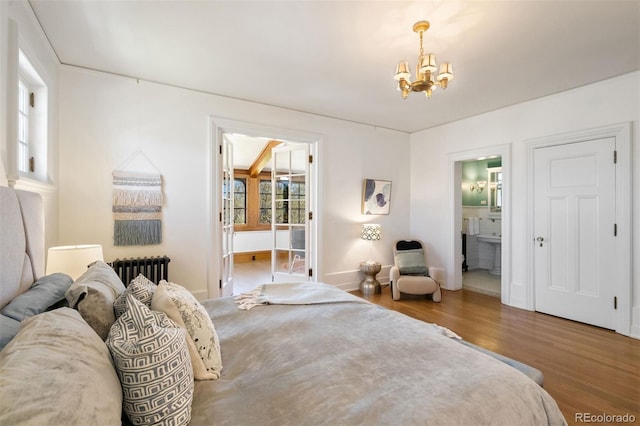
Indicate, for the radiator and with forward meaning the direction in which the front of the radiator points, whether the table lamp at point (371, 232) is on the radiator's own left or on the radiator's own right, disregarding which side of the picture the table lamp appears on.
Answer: on the radiator's own left

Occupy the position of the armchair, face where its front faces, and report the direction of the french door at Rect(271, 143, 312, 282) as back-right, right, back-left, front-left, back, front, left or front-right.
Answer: right

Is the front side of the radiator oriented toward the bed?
yes

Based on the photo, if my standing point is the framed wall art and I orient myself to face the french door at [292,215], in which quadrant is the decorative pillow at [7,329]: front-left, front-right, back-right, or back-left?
front-left

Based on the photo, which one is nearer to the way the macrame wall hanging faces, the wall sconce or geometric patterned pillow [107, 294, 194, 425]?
the geometric patterned pillow

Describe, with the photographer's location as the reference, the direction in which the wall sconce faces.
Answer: facing the viewer and to the left of the viewer

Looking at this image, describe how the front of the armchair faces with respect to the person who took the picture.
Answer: facing the viewer

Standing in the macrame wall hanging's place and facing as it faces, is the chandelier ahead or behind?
ahead

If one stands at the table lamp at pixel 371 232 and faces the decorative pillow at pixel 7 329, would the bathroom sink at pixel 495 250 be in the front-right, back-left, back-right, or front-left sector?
back-left

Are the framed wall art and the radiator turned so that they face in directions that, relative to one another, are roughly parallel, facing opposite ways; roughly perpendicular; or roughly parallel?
roughly parallel

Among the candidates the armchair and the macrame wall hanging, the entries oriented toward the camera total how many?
2

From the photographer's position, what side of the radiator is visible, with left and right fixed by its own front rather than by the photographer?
front

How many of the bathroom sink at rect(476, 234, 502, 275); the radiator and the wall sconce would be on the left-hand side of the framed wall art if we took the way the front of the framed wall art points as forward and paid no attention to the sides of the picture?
2

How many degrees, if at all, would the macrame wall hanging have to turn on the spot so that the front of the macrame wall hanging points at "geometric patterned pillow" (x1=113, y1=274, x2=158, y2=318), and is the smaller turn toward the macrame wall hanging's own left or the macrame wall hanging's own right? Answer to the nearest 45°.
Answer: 0° — it already faces it

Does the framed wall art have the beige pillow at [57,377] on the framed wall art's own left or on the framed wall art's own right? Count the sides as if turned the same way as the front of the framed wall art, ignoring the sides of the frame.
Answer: on the framed wall art's own right

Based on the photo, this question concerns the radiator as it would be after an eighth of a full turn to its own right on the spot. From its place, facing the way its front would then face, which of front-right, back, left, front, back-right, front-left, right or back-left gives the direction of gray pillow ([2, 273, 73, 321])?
front-left

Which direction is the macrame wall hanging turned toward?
toward the camera

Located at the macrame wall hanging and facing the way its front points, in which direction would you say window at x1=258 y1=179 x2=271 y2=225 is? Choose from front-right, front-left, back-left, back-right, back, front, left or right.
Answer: back-left

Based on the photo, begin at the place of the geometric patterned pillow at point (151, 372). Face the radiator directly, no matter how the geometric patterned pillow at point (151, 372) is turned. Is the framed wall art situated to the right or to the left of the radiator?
right
